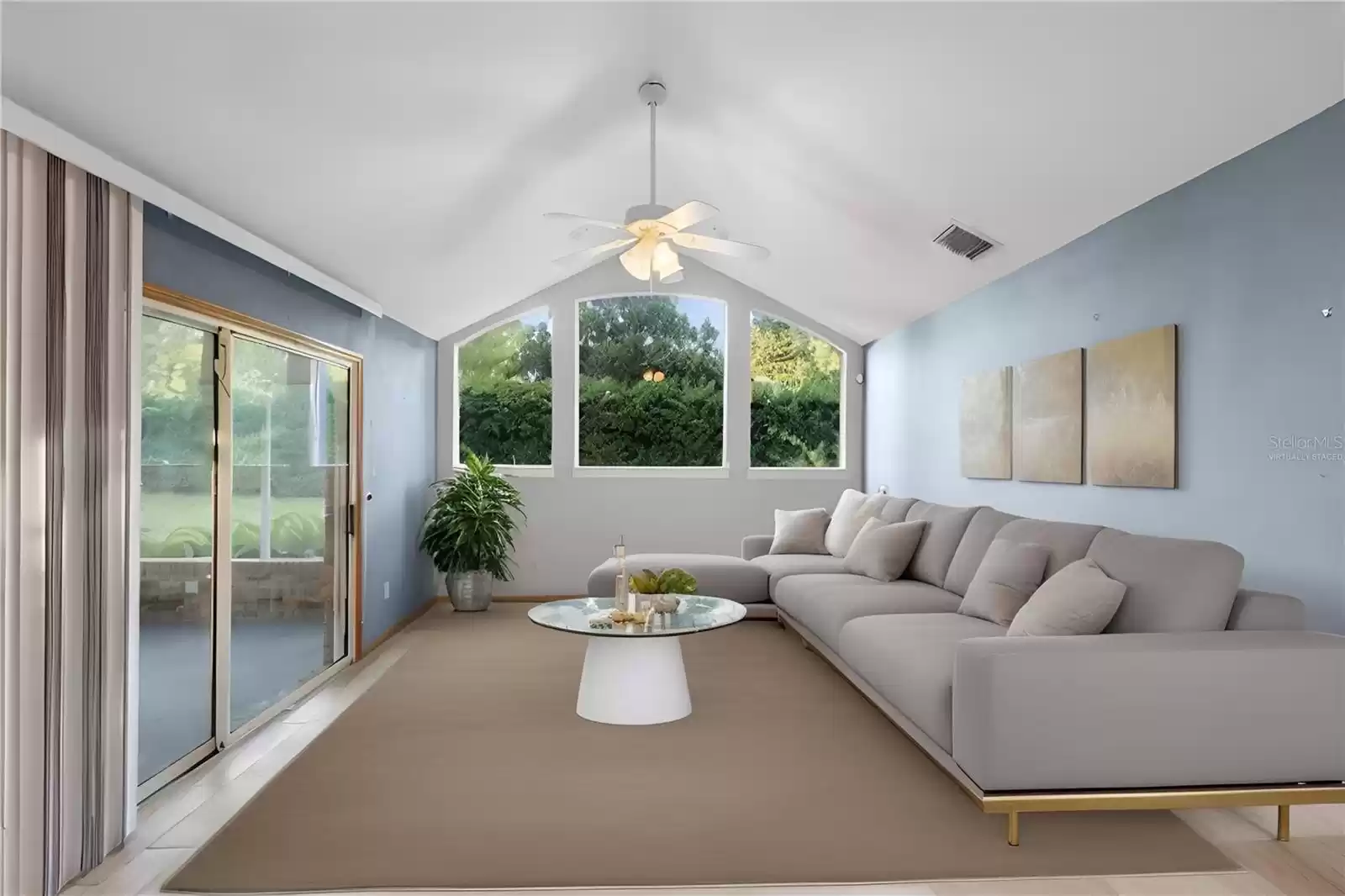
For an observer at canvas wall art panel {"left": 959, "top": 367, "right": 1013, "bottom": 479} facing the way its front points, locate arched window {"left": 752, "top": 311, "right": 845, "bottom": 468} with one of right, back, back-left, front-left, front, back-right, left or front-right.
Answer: right

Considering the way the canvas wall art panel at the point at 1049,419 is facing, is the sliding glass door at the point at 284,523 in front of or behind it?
in front

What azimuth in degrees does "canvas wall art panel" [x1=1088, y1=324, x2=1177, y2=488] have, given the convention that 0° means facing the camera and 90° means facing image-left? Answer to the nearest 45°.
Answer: approximately 45°

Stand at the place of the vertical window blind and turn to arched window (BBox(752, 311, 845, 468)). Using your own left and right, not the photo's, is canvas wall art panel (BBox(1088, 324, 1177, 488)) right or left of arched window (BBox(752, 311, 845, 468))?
right

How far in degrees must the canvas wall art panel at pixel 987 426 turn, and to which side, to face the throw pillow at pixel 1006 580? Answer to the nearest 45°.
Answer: approximately 45° to its left

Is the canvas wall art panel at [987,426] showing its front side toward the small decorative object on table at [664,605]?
yes

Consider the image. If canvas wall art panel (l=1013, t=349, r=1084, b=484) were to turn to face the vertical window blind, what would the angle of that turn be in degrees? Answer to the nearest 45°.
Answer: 0° — it already faces it

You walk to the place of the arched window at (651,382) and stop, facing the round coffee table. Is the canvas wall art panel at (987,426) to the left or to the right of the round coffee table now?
left

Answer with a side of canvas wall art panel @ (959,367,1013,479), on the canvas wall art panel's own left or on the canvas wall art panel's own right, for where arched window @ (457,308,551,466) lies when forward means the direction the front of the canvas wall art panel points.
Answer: on the canvas wall art panel's own right
